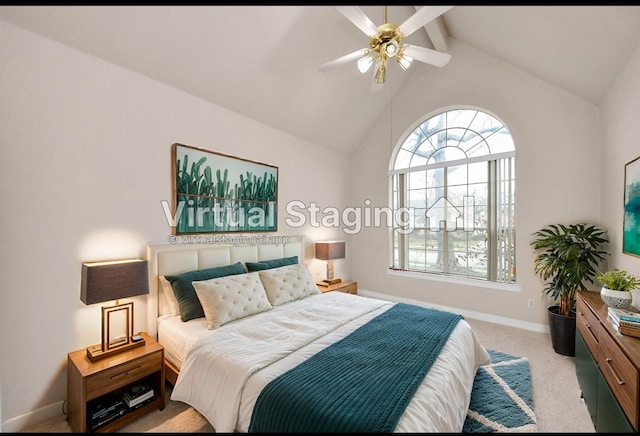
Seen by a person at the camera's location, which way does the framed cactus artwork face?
facing the viewer and to the right of the viewer

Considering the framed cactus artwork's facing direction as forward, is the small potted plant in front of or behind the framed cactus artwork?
in front

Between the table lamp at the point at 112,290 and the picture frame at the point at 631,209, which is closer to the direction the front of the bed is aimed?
the picture frame

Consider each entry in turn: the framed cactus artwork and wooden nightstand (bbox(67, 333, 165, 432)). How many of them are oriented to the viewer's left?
0

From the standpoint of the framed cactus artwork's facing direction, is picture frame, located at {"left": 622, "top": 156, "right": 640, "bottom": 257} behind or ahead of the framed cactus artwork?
ahead

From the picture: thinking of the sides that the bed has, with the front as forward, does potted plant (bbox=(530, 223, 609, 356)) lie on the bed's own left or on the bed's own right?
on the bed's own left

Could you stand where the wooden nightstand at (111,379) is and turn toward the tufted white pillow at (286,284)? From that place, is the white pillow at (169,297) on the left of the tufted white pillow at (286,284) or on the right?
left

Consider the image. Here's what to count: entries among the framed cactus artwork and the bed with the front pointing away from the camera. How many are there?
0

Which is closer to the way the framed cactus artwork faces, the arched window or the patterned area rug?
the patterned area rug

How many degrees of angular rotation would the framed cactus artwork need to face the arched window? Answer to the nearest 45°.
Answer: approximately 45° to its left

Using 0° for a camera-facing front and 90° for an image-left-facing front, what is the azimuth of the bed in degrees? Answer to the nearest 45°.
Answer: approximately 315°
